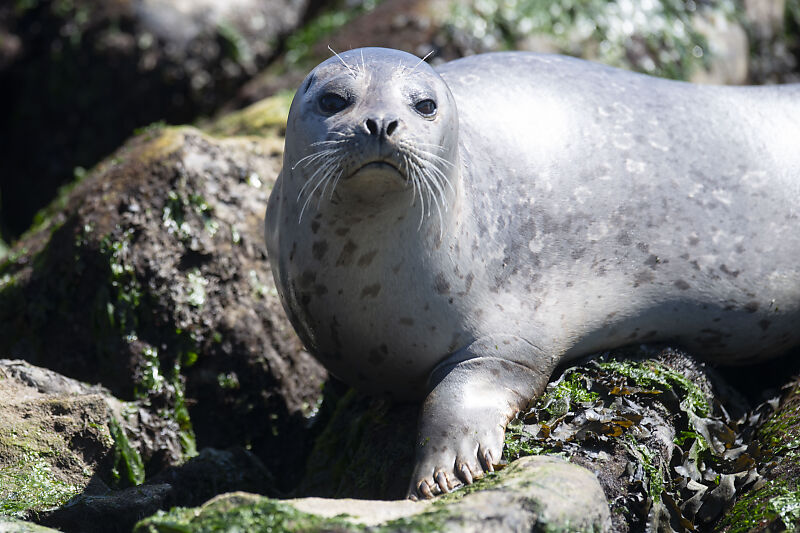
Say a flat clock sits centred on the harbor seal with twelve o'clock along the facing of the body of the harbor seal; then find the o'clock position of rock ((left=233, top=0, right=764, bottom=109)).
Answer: The rock is roughly at 5 o'clock from the harbor seal.

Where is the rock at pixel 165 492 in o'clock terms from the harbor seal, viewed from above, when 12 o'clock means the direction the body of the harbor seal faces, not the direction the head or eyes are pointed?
The rock is roughly at 1 o'clock from the harbor seal.

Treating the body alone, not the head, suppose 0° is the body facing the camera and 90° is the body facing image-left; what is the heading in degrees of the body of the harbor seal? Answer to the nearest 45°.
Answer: approximately 45°

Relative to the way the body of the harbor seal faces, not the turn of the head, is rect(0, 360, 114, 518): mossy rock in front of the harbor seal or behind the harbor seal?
in front

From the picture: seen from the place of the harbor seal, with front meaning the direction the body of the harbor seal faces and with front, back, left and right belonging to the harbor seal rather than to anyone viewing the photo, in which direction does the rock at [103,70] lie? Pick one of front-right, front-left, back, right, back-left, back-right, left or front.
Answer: right

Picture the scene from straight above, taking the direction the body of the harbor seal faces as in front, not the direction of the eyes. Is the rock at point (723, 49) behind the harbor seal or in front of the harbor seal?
behind
